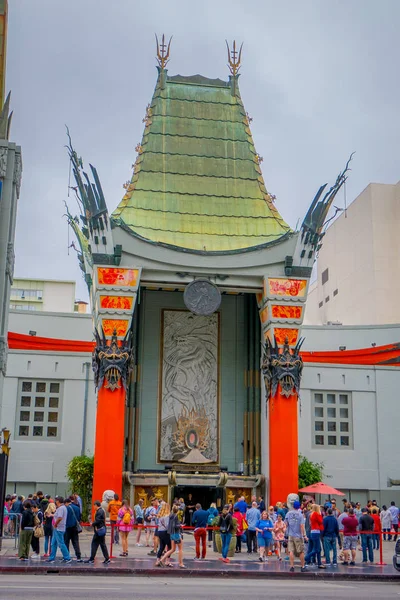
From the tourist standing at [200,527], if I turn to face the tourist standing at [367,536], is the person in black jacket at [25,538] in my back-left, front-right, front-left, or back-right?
back-right

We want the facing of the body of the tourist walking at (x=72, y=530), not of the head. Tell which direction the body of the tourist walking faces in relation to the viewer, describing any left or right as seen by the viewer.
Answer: facing away from the viewer and to the left of the viewer
